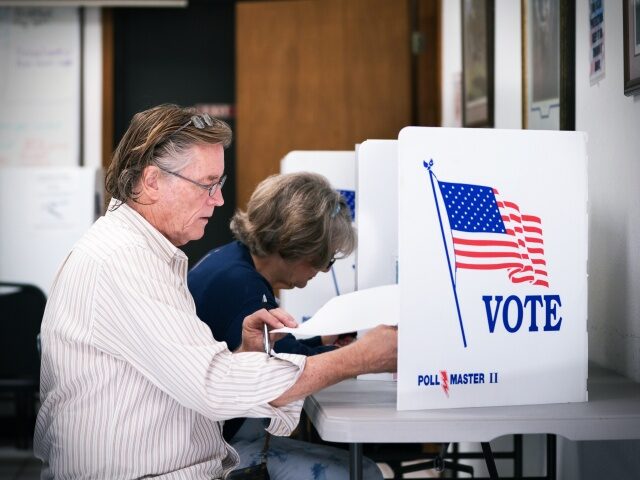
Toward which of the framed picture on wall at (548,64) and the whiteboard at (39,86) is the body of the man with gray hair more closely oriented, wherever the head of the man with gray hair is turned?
the framed picture on wall

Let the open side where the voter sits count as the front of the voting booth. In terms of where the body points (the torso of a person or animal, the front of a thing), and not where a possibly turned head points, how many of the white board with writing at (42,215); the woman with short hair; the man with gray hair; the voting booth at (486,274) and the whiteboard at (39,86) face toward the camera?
2

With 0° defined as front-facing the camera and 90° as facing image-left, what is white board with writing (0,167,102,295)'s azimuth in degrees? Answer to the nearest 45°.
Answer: approximately 0°

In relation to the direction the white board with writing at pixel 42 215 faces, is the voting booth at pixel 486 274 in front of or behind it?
in front

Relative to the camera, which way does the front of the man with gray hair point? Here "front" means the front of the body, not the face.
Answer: to the viewer's right

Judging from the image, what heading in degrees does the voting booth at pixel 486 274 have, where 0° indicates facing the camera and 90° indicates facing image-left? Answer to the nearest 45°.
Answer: approximately 90°

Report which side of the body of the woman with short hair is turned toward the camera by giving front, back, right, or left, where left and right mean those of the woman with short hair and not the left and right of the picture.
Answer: right

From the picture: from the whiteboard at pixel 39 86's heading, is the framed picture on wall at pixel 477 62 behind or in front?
in front

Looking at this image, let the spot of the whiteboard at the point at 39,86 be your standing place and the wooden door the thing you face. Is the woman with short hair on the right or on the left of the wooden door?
right
